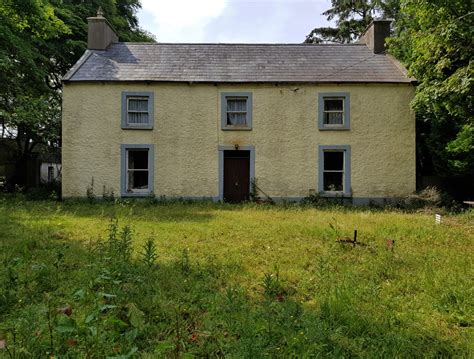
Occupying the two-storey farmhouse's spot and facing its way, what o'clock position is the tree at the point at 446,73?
The tree is roughly at 10 o'clock from the two-storey farmhouse.

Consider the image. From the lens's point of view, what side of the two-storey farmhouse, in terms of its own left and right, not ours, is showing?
front
